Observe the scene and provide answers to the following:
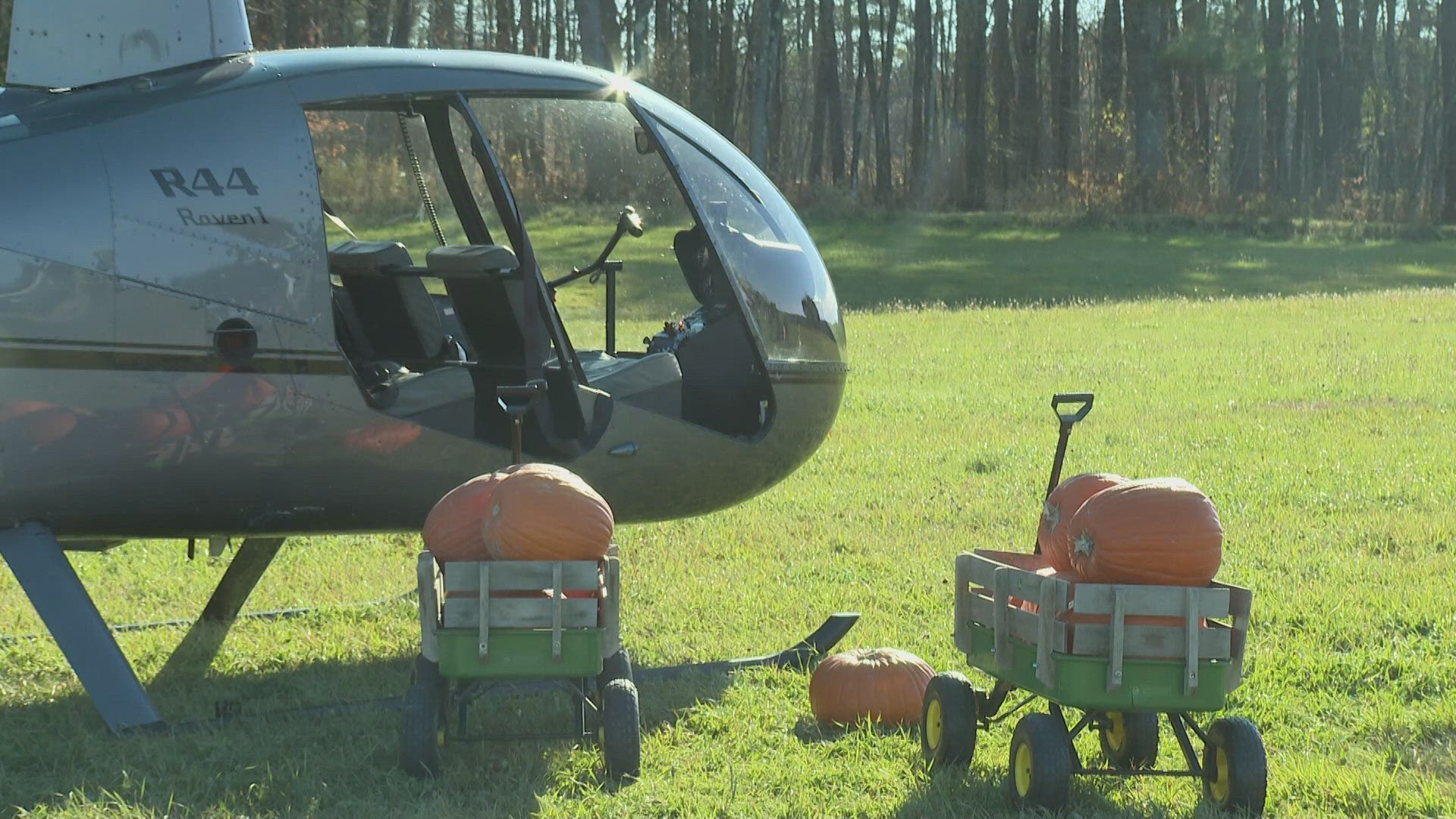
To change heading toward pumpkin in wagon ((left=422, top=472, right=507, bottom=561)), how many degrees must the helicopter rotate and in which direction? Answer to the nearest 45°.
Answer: approximately 90° to its right

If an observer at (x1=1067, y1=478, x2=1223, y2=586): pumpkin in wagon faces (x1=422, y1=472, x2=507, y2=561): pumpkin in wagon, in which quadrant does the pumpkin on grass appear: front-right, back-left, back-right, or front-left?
front-right

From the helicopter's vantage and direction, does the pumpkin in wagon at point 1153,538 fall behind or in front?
in front

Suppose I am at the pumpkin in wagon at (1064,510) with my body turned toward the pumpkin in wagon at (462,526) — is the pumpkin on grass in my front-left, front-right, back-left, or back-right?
front-right

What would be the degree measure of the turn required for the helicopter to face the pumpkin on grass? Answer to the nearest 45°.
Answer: approximately 45° to its right

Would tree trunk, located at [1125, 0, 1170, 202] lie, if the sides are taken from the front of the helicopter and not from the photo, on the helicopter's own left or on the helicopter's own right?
on the helicopter's own left

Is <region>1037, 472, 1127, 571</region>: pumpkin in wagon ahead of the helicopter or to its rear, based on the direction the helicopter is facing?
ahead

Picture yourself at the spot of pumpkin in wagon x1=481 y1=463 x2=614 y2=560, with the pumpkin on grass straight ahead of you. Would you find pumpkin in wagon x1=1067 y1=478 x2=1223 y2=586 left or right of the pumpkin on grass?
right

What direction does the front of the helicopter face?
to the viewer's right

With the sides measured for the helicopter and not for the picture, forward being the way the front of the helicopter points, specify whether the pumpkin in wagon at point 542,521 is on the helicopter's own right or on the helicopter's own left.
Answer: on the helicopter's own right

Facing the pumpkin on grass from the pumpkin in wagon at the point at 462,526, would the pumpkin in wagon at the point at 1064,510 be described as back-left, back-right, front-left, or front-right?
front-right
